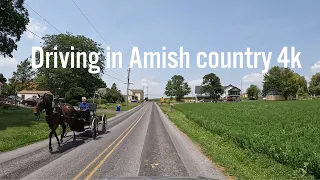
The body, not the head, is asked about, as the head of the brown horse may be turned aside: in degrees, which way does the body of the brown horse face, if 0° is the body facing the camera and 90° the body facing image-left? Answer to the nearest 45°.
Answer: approximately 45°

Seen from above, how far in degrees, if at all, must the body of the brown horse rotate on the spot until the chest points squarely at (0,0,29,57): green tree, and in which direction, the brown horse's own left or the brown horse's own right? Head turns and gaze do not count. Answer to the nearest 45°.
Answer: approximately 135° to the brown horse's own right
